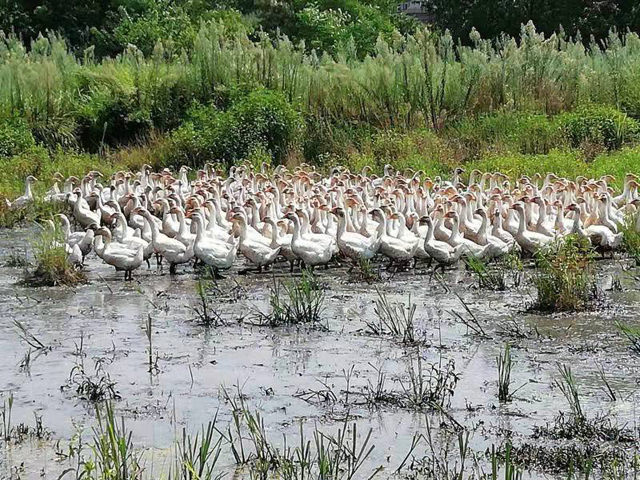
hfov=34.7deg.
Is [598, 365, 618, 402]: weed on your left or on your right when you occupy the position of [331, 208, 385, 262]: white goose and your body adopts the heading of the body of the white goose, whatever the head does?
on your left

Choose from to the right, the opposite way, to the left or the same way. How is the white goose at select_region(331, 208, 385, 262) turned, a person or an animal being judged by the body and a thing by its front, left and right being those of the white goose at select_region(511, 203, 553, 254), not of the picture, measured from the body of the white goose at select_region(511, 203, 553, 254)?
the same way

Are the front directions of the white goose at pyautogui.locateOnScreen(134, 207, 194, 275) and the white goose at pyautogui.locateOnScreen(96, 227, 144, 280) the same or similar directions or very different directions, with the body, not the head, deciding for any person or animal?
same or similar directions

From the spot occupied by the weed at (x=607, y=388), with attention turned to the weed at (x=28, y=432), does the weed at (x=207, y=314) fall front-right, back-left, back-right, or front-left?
front-right
